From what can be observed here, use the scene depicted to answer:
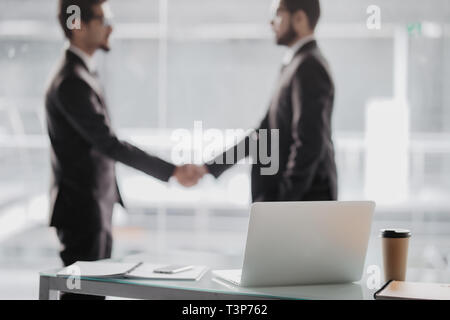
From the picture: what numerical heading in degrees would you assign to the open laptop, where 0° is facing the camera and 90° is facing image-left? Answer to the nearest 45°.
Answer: approximately 135°

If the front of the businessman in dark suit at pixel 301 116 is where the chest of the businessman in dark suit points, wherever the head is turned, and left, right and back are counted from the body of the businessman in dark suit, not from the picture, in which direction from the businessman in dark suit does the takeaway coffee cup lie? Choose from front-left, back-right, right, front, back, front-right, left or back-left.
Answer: left

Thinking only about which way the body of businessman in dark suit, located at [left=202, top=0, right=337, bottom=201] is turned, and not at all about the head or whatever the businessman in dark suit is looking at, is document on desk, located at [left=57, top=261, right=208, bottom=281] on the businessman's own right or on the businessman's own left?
on the businessman's own left

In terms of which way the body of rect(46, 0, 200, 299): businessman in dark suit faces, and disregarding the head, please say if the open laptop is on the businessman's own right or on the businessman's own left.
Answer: on the businessman's own right

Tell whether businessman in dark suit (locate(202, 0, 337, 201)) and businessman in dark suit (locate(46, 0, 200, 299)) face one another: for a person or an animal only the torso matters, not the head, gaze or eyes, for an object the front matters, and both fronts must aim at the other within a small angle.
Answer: yes

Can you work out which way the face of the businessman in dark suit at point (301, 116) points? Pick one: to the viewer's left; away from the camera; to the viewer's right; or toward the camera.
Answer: to the viewer's left

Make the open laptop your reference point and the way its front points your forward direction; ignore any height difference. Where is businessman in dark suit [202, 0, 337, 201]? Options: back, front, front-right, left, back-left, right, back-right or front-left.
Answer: front-right

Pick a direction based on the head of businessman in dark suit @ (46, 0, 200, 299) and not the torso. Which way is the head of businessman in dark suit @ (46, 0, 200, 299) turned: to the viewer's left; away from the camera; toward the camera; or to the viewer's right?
to the viewer's right

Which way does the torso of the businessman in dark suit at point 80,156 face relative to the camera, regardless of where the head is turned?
to the viewer's right

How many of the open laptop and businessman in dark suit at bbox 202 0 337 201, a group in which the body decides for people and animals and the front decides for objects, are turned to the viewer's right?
0

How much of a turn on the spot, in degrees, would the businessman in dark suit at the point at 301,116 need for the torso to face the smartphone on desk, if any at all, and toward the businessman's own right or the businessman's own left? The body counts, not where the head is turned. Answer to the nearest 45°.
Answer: approximately 90° to the businessman's own left

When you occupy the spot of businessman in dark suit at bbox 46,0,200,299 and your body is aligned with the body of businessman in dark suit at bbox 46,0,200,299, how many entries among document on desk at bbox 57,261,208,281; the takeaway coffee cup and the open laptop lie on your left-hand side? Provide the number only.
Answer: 0

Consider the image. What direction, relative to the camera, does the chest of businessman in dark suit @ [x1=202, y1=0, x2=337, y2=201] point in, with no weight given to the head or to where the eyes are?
to the viewer's left

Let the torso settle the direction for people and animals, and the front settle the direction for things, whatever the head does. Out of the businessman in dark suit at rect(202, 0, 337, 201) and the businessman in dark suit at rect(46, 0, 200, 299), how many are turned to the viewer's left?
1

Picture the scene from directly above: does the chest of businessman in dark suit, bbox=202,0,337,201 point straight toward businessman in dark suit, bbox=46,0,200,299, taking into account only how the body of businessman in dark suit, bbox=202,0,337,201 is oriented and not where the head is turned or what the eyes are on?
yes

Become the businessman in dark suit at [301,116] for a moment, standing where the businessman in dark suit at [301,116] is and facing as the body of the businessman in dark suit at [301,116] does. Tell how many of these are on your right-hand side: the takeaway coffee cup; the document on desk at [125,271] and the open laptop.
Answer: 0

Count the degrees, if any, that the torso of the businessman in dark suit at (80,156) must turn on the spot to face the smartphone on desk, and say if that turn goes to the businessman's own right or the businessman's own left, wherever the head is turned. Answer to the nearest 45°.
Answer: approximately 90° to the businessman's own right
